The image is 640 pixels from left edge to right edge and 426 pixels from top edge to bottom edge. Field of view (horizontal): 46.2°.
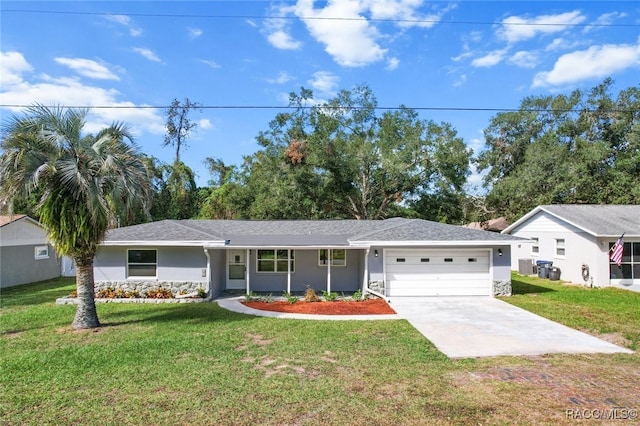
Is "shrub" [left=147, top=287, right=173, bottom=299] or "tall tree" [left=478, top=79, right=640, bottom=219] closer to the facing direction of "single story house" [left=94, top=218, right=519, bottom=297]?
the shrub

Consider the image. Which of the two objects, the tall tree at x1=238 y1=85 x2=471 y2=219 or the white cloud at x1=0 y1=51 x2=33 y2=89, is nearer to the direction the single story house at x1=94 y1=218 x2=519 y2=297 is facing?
the white cloud

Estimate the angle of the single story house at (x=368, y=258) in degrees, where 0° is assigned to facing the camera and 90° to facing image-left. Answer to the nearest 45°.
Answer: approximately 0°
